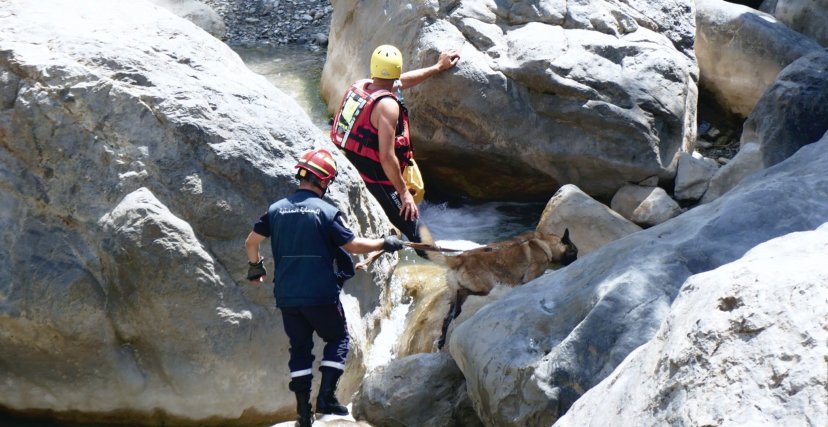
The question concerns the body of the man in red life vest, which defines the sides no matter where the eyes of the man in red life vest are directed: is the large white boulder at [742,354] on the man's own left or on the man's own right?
on the man's own right

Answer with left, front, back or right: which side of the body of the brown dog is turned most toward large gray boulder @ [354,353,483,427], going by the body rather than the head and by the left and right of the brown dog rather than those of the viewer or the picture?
right

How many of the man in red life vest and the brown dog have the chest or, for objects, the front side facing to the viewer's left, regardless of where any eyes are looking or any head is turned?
0

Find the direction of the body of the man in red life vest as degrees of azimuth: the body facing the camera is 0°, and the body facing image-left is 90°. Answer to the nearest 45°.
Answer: approximately 225°

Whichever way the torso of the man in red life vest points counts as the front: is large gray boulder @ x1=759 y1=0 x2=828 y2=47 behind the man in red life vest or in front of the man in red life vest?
in front

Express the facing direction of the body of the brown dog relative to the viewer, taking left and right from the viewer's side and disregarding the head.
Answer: facing to the right of the viewer

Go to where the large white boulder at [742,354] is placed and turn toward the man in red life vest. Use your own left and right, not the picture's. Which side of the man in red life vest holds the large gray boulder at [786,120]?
right

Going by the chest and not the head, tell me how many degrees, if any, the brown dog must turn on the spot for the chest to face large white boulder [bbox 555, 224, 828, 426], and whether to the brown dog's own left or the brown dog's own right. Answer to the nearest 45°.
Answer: approximately 90° to the brown dog's own right

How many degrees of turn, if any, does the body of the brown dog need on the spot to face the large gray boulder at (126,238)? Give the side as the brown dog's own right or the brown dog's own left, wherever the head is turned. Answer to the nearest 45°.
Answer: approximately 135° to the brown dog's own right
